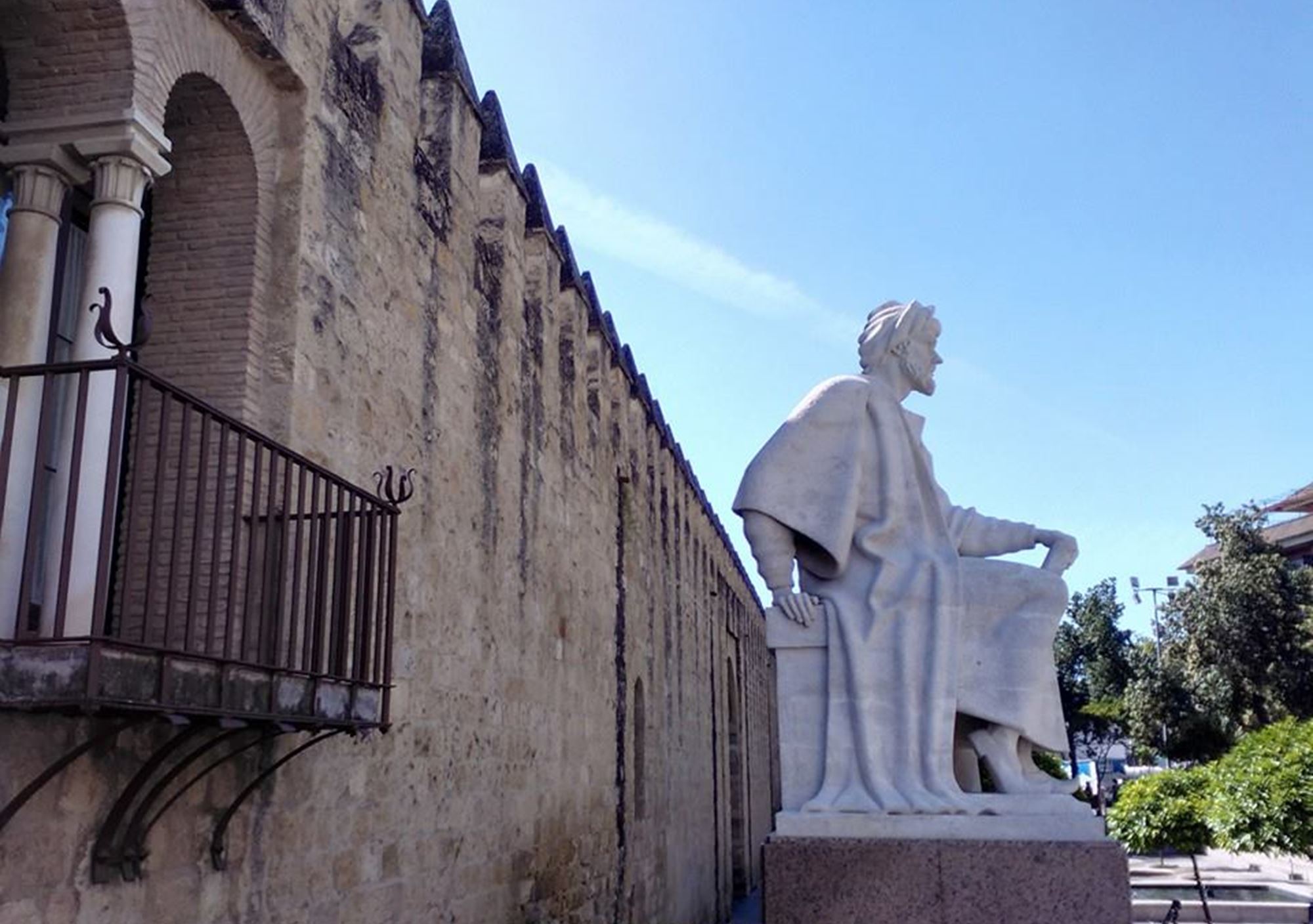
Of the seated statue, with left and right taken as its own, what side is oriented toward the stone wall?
back

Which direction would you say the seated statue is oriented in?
to the viewer's right
